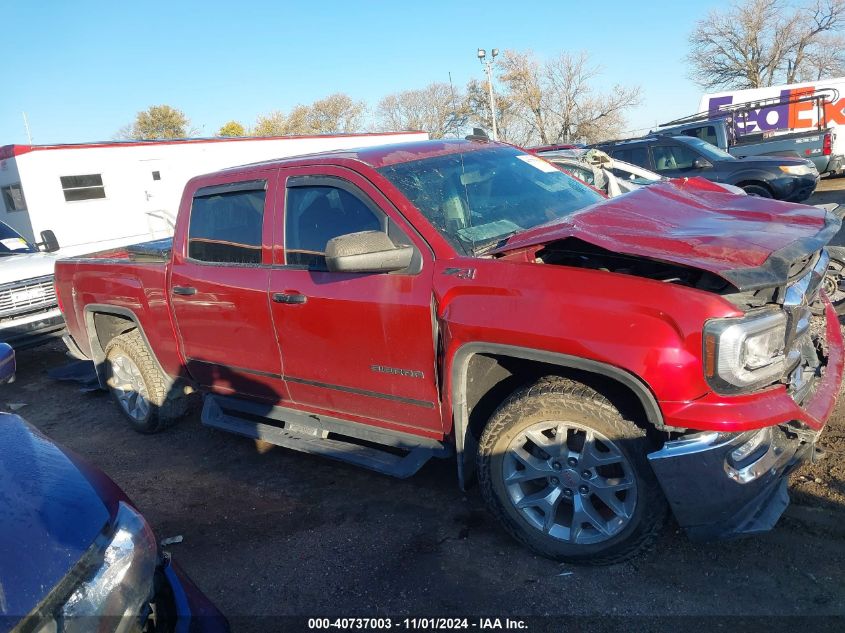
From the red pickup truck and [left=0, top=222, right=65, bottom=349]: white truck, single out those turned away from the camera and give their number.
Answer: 0

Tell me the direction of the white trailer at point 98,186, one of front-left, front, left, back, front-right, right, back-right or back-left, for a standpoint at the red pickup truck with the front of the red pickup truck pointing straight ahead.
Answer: back

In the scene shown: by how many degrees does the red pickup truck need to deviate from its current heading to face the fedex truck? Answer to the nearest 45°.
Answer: approximately 90° to its left

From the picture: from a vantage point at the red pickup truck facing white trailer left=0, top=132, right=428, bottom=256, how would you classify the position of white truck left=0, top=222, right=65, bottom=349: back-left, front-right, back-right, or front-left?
front-left

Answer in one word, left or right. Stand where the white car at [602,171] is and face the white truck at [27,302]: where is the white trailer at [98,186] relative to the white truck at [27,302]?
right

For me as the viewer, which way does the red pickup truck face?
facing the viewer and to the right of the viewer

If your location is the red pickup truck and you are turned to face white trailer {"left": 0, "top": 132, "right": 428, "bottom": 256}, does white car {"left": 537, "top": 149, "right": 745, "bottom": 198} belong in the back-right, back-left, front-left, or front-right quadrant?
front-right

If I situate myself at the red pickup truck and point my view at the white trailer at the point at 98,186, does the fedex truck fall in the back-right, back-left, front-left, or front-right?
front-right

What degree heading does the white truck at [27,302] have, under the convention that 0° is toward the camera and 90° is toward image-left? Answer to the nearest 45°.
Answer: approximately 315°

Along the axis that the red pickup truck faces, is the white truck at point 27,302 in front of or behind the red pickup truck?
behind

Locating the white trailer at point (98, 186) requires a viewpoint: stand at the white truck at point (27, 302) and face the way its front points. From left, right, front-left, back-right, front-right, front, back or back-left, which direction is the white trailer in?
back-left

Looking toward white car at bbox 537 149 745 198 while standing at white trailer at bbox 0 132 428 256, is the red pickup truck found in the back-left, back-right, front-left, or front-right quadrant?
front-right

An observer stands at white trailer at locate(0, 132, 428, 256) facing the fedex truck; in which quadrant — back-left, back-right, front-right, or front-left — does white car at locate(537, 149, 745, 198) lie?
front-right

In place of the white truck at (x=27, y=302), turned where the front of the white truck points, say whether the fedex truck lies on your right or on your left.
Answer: on your left
